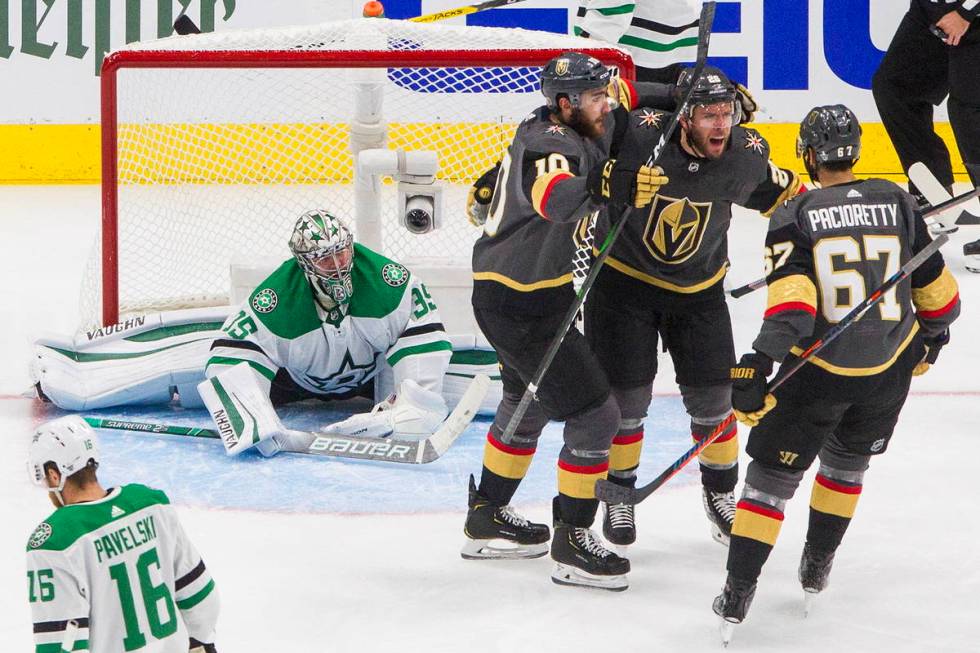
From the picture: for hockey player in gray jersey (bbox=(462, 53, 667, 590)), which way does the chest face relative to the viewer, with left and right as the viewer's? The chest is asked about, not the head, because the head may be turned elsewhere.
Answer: facing to the right of the viewer

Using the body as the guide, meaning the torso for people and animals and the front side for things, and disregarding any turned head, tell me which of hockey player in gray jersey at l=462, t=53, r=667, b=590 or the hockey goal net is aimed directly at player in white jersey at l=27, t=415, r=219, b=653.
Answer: the hockey goal net

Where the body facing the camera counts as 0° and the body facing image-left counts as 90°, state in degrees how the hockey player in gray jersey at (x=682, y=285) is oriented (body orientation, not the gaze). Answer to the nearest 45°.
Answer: approximately 0°

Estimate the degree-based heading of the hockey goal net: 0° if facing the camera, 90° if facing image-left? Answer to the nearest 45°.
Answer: approximately 0°

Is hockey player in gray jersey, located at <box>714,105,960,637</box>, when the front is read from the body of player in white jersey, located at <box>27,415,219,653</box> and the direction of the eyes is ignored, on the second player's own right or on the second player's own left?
on the second player's own right

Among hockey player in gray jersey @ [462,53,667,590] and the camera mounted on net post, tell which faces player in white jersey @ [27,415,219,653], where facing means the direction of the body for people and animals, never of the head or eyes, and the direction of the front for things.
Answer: the camera mounted on net post

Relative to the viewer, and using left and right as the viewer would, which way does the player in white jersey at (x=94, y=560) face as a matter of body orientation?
facing away from the viewer and to the left of the viewer

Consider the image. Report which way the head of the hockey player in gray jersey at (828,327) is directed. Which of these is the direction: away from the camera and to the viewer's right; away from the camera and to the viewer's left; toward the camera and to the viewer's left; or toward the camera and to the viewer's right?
away from the camera and to the viewer's left

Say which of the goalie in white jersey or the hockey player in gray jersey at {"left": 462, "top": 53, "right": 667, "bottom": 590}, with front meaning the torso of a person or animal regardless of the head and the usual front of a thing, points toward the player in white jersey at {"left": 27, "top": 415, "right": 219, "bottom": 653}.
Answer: the goalie in white jersey
